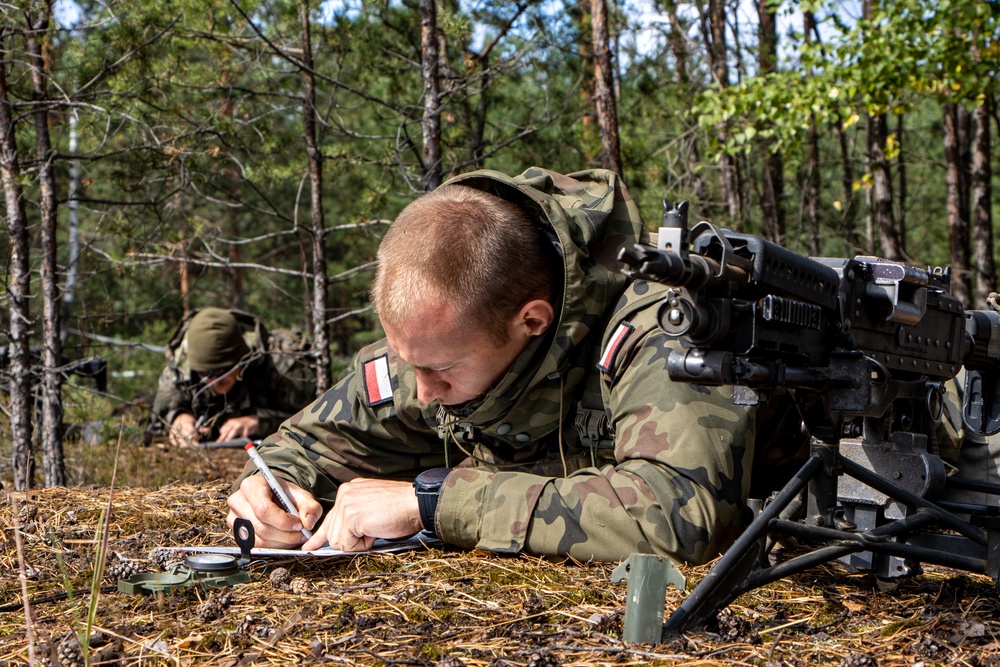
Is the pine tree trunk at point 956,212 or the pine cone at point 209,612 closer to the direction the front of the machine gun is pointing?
the pine cone

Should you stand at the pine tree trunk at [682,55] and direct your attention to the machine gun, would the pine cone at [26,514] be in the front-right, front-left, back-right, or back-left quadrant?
front-right

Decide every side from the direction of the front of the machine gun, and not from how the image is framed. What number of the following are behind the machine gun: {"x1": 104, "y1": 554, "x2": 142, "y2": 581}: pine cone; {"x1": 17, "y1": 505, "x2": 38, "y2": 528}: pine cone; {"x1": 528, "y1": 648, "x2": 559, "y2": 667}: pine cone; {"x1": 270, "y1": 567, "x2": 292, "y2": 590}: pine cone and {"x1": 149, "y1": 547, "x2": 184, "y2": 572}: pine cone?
0

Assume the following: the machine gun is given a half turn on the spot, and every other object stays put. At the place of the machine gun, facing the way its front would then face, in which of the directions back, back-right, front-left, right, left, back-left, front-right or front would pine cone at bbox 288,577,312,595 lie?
back-left

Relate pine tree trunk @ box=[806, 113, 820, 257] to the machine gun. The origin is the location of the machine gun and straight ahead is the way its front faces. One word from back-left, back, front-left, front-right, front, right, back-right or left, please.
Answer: back-right

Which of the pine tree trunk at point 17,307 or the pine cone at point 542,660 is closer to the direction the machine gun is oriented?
the pine cone

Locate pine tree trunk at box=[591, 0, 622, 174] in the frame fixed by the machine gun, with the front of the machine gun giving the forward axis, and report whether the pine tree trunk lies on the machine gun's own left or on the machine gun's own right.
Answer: on the machine gun's own right

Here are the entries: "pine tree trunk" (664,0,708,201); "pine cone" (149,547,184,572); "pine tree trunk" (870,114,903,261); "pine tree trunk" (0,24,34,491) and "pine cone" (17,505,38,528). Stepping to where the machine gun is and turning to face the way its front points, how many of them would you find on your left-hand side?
0

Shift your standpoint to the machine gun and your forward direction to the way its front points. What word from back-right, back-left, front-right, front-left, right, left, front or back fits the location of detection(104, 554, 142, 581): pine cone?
front-right

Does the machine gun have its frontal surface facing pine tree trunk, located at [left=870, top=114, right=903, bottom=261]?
no
